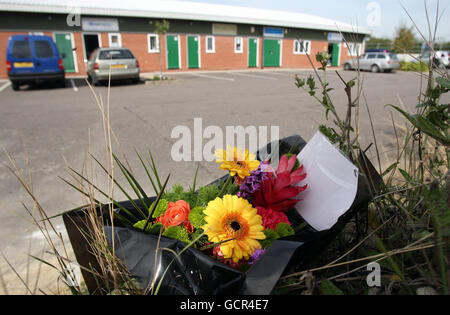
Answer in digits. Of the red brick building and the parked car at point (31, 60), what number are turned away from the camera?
1

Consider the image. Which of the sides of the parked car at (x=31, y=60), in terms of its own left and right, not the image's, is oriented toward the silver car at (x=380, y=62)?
right

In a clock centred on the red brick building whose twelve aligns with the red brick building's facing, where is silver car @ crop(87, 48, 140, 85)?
The silver car is roughly at 2 o'clock from the red brick building.

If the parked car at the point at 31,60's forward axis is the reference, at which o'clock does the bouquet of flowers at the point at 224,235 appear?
The bouquet of flowers is roughly at 6 o'clock from the parked car.

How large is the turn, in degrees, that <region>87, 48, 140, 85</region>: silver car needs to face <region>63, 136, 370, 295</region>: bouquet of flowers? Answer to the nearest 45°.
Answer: approximately 180°

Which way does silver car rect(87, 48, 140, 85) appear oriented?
away from the camera

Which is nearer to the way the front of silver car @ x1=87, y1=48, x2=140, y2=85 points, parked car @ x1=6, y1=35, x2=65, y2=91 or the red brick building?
the red brick building

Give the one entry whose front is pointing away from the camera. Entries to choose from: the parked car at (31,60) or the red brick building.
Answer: the parked car

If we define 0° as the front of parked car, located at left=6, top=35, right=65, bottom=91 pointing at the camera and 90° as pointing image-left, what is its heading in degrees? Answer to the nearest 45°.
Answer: approximately 180°
